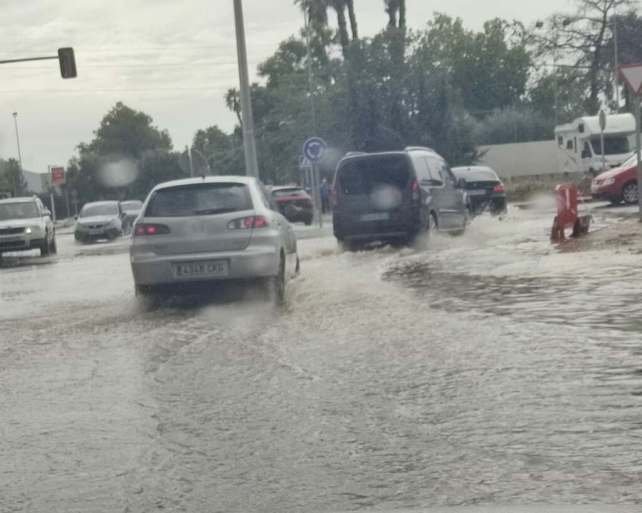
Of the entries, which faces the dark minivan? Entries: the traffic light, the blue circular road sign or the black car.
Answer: the blue circular road sign

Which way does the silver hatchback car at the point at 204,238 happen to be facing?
away from the camera

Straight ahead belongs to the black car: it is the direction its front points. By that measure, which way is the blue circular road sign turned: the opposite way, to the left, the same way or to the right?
the opposite way

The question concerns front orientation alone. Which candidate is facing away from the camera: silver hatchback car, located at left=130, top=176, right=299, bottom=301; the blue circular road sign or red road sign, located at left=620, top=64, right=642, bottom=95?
the silver hatchback car

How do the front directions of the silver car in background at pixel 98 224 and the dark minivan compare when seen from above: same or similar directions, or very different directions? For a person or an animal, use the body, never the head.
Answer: very different directions

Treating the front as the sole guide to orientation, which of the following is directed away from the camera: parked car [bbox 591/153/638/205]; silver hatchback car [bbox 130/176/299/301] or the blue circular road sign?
the silver hatchback car

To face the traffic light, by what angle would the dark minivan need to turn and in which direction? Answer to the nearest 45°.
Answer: approximately 90° to its left

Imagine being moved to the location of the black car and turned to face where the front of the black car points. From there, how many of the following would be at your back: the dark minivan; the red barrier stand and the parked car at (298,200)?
2

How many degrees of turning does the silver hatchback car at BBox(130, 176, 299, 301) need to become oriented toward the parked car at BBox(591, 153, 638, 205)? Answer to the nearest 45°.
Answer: approximately 45° to its right
